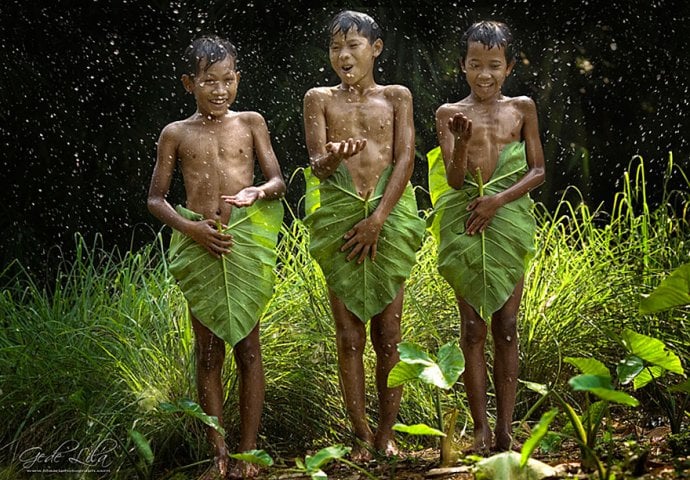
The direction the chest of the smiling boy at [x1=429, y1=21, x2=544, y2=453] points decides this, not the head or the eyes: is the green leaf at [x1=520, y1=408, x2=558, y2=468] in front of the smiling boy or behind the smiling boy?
in front

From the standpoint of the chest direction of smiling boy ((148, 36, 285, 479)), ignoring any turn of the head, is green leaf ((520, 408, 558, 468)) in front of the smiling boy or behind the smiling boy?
in front

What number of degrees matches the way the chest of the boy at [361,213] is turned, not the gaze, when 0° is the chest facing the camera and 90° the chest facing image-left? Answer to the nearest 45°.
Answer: approximately 0°

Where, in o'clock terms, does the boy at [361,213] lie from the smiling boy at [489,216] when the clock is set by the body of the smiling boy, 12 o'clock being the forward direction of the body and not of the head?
The boy is roughly at 3 o'clock from the smiling boy.

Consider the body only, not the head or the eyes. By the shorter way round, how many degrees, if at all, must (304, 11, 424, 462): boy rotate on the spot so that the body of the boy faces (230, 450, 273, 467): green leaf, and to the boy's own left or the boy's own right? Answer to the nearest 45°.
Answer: approximately 45° to the boy's own right

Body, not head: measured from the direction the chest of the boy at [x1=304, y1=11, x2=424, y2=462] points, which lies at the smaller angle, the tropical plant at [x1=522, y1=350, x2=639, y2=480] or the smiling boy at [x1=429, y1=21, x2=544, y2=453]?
the tropical plant

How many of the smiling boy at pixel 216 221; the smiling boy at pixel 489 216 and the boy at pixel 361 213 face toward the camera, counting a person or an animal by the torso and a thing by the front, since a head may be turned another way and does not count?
3

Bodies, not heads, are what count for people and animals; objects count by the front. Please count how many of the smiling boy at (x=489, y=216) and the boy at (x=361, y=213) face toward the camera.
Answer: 2

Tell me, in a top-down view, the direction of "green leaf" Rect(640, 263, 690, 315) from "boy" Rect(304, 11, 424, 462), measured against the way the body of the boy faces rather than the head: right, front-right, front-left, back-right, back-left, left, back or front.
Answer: front-left
